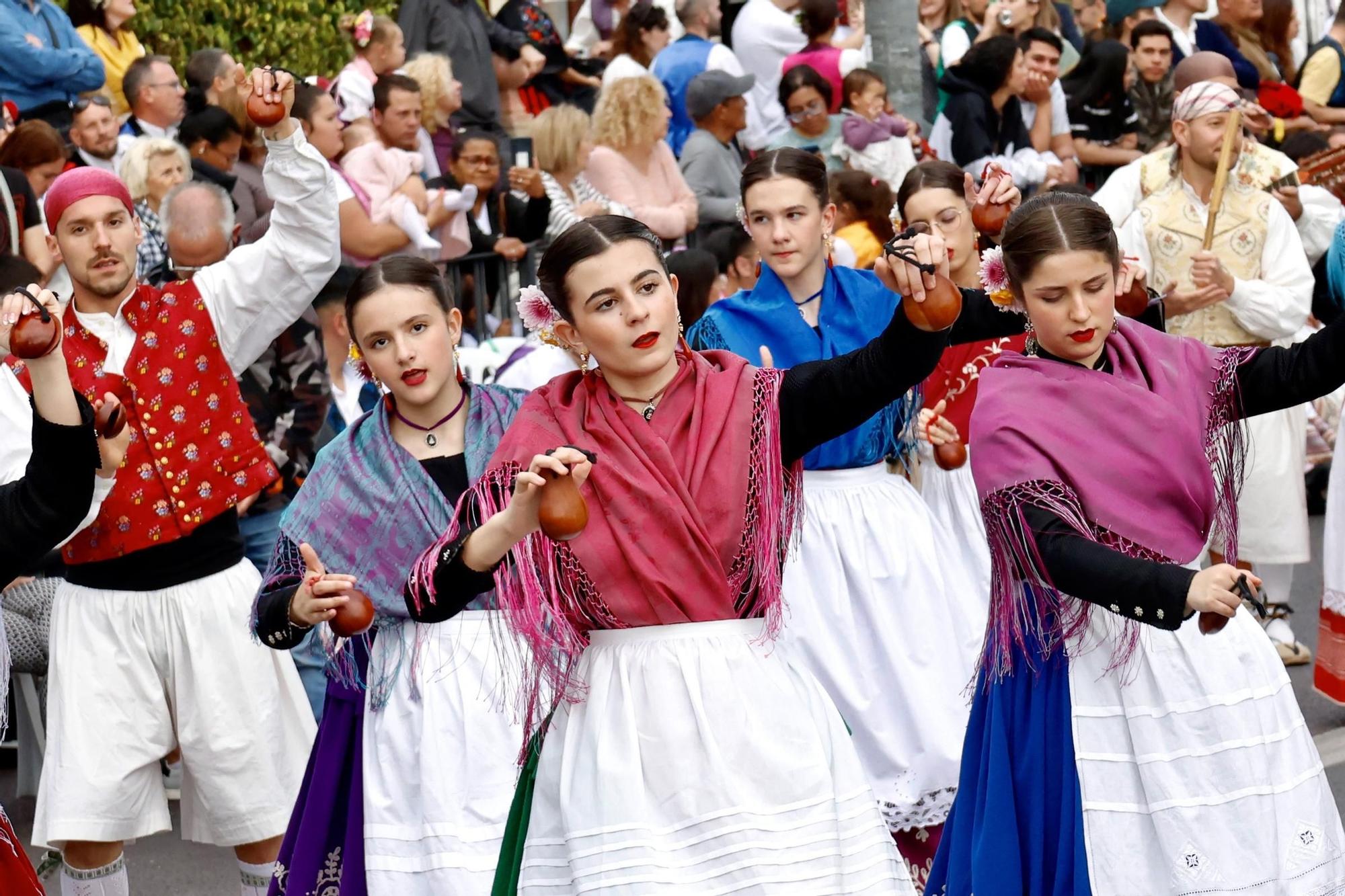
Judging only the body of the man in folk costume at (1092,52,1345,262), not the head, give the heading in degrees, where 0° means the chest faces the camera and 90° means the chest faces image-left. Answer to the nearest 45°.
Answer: approximately 0°

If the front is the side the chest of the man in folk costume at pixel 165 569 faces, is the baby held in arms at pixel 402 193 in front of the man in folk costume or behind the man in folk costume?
behind

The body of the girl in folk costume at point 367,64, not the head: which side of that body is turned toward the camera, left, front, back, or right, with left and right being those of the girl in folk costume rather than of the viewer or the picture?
right

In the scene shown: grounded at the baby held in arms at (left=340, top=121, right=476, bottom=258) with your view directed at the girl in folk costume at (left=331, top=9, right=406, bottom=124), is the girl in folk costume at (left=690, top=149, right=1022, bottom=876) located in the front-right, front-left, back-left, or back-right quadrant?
back-right

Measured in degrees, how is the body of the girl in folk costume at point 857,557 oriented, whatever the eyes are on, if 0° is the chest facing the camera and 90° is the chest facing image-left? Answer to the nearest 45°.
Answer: approximately 0°

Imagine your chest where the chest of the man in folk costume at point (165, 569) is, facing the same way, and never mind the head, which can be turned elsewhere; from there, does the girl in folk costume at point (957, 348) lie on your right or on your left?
on your left

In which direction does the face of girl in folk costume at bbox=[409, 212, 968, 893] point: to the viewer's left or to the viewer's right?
to the viewer's right

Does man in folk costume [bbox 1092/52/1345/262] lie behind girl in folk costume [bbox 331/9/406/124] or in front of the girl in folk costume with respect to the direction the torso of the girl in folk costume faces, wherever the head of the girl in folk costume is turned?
in front

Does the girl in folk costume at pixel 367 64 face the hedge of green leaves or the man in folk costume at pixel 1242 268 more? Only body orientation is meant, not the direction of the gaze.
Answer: the man in folk costume
